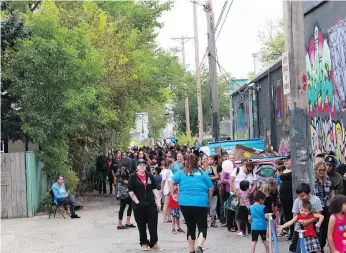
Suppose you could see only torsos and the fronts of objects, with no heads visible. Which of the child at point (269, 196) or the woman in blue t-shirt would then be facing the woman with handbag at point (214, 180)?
the woman in blue t-shirt

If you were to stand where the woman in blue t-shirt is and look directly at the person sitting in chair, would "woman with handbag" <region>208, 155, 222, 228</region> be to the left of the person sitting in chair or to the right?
right

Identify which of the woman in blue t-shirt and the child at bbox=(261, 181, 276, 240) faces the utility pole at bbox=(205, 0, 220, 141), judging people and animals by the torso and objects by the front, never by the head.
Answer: the woman in blue t-shirt

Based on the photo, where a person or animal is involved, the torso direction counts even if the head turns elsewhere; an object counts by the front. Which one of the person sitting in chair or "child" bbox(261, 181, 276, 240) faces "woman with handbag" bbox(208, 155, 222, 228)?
the person sitting in chair

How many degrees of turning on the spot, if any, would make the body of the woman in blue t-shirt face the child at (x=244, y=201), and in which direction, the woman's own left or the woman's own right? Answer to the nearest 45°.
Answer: approximately 45° to the woman's own right

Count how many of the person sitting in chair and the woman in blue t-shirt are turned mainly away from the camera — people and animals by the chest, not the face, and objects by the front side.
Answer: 1

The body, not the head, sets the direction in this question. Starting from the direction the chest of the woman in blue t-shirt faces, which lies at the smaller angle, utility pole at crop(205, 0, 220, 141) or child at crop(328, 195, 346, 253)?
the utility pole

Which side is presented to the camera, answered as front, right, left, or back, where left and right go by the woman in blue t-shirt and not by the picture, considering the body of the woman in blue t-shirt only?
back

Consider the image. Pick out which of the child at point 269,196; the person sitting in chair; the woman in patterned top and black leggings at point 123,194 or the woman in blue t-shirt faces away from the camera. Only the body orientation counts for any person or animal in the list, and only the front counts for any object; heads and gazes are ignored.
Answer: the woman in blue t-shirt
